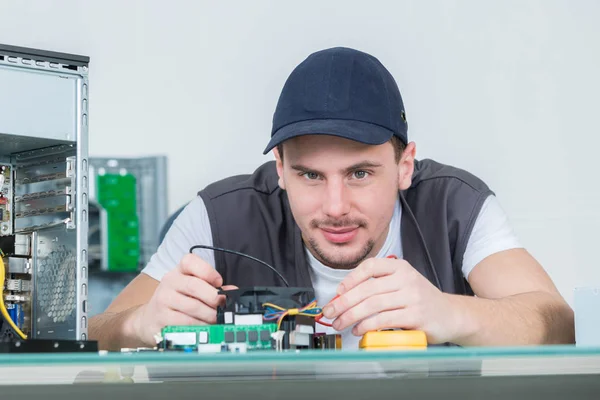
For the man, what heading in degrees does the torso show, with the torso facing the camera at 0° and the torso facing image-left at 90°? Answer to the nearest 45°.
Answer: approximately 0°

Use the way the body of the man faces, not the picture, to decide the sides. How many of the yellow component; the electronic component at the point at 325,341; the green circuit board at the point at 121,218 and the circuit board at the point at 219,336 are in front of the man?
3

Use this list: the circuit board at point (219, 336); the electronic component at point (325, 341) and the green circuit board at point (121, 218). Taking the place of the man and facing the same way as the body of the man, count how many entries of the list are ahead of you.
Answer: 2

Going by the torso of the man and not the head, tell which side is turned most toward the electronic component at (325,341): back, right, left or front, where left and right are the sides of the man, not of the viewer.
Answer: front

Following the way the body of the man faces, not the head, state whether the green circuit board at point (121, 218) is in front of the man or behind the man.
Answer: behind

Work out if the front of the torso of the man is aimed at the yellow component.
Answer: yes

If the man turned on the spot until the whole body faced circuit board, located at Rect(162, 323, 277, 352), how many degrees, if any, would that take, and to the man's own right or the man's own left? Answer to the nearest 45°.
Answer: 0° — they already face it
